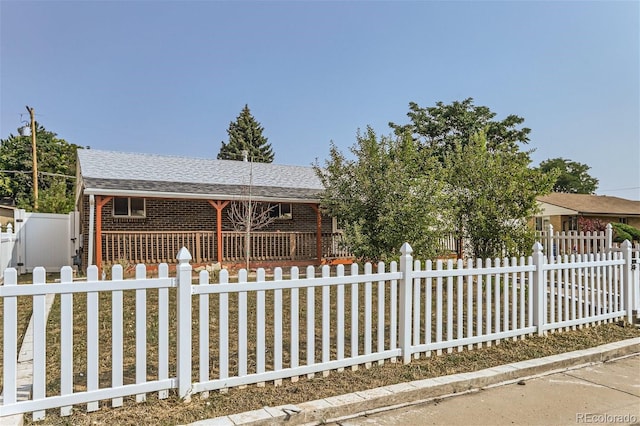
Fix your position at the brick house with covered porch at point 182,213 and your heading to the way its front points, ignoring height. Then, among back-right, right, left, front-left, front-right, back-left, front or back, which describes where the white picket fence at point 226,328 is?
front

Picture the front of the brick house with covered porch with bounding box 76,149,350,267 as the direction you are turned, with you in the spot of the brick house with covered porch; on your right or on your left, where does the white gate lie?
on your right

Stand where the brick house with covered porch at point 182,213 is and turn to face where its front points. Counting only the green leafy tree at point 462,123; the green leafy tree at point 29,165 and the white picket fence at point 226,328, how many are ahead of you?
1

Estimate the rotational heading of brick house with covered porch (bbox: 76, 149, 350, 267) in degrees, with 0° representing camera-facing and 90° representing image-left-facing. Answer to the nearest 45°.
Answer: approximately 0°

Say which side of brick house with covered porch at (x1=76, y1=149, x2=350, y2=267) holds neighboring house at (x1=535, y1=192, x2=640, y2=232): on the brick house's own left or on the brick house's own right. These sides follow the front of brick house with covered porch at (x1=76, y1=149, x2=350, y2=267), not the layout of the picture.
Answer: on the brick house's own left

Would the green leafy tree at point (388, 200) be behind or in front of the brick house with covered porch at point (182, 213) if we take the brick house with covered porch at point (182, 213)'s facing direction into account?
in front
